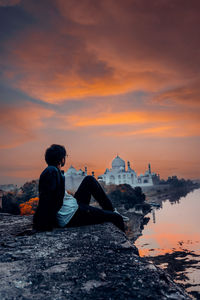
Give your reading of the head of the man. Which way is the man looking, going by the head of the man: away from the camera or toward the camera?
away from the camera

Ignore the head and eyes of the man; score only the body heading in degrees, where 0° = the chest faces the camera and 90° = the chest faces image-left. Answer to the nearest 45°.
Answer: approximately 270°
